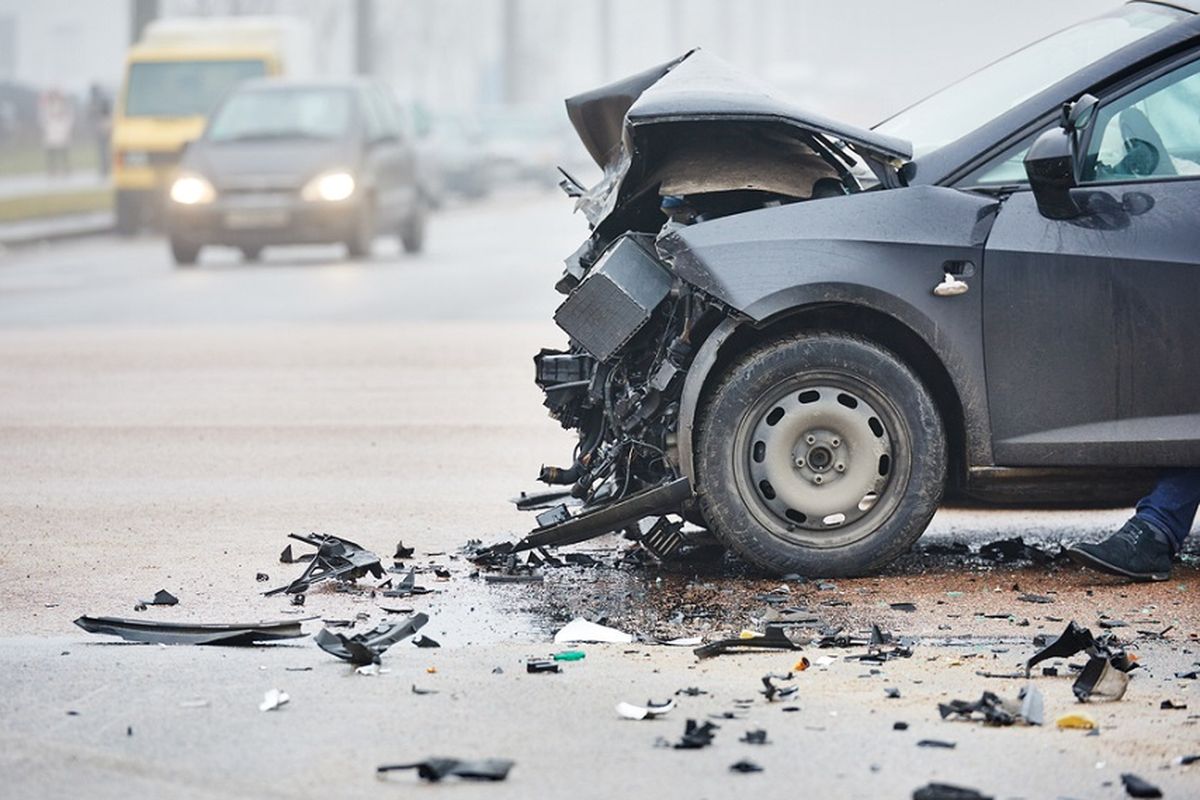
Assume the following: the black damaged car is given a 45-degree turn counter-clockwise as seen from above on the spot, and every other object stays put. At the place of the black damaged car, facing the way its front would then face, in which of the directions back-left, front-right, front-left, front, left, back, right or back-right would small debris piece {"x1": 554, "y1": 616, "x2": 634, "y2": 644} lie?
front

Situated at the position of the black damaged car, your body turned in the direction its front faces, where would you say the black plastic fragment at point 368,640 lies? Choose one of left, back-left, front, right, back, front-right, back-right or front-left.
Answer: front-left

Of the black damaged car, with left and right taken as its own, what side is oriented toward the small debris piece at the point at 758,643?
left

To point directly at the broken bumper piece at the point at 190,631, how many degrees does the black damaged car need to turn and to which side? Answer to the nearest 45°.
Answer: approximately 45° to its left

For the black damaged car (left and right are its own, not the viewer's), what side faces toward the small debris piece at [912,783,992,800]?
left

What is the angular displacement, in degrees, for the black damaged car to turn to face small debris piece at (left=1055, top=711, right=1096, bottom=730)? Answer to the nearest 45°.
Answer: approximately 90° to its left

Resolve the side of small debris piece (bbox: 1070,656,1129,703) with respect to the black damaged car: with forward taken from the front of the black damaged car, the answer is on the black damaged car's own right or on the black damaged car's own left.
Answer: on the black damaged car's own left

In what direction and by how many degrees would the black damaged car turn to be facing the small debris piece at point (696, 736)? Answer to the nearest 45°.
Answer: approximately 90° to its left

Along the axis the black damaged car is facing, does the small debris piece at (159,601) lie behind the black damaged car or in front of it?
in front

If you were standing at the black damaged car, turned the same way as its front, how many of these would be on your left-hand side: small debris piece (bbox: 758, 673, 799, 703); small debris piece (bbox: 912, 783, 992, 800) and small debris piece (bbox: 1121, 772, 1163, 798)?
3

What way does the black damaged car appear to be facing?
to the viewer's left

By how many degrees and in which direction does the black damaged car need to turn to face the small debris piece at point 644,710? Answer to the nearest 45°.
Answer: approximately 90° to its left

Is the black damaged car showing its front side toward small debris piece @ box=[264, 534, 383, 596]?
yes

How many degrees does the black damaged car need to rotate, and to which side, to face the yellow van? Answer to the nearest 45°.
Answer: approximately 45° to its right
